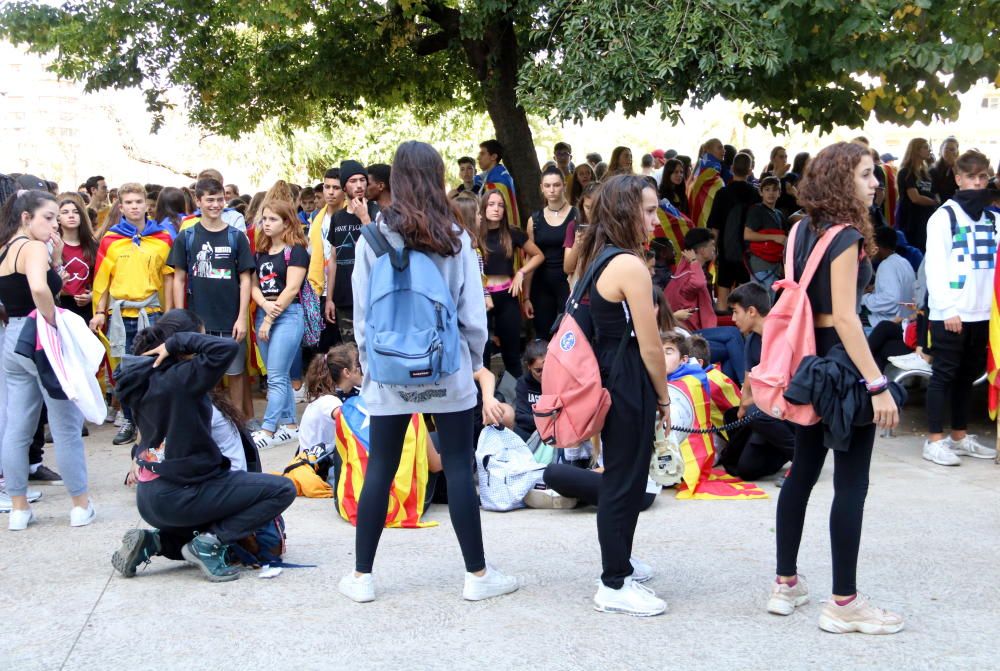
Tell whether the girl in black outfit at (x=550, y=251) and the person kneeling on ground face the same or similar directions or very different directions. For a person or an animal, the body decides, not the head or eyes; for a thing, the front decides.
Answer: very different directions

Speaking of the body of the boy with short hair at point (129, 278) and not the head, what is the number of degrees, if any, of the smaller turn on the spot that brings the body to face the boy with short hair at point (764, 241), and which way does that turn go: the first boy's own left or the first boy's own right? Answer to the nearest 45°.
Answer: approximately 90° to the first boy's own left

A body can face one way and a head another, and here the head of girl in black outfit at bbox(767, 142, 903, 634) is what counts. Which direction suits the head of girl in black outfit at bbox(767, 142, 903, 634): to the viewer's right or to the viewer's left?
to the viewer's right

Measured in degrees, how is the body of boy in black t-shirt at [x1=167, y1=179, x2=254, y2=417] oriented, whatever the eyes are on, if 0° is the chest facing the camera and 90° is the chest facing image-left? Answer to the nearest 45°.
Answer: approximately 0°

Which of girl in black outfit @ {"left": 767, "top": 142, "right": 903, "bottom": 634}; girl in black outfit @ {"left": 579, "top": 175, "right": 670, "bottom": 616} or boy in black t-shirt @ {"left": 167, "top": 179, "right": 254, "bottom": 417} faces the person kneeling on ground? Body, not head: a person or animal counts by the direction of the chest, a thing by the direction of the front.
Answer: the boy in black t-shirt

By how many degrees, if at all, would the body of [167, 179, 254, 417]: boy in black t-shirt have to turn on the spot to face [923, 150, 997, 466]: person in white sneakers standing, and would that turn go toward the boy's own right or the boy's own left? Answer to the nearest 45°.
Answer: approximately 45° to the boy's own left

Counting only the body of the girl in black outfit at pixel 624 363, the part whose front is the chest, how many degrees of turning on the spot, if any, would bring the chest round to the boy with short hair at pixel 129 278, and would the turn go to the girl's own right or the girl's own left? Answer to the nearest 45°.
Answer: approximately 135° to the girl's own left

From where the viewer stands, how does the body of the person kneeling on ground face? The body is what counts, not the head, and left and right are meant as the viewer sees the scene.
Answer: facing away from the viewer and to the right of the viewer

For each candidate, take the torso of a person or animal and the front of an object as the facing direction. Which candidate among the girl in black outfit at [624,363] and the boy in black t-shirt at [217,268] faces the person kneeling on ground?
the boy in black t-shirt
